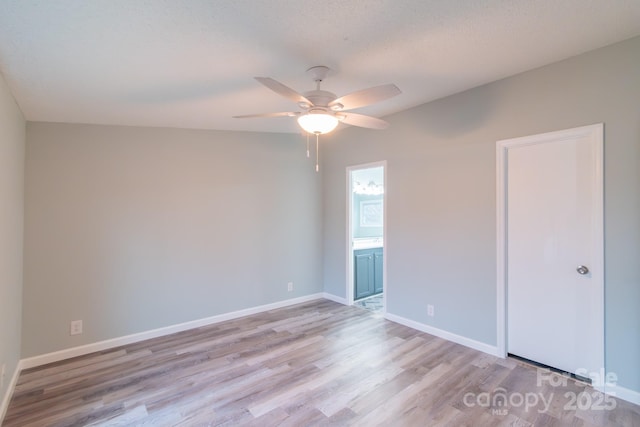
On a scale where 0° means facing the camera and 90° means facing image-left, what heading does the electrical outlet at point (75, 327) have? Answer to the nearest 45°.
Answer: approximately 0°

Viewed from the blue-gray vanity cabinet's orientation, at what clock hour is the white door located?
The white door is roughly at 12 o'clock from the blue-gray vanity cabinet.

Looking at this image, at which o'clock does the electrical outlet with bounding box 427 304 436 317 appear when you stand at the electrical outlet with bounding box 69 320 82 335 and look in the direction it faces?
the electrical outlet with bounding box 427 304 436 317 is roughly at 10 o'clock from the electrical outlet with bounding box 69 320 82 335.

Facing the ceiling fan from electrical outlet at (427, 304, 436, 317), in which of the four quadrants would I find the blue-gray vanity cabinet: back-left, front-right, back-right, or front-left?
back-right

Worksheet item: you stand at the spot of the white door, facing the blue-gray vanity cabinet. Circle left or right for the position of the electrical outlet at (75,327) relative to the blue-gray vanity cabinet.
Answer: left

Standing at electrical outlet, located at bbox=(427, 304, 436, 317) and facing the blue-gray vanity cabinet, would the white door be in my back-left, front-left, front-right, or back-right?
back-right

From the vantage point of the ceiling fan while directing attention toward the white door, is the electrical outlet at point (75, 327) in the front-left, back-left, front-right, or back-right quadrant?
back-left

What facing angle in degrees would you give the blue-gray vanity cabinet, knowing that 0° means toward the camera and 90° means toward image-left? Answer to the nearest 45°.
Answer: approximately 315°

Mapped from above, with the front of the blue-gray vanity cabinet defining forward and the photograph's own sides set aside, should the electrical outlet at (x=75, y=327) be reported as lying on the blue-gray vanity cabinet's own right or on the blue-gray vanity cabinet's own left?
on the blue-gray vanity cabinet's own right

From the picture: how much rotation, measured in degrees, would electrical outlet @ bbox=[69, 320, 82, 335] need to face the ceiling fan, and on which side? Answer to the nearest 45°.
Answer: approximately 45° to its left

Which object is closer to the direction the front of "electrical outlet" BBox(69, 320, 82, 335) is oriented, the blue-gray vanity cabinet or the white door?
the white door

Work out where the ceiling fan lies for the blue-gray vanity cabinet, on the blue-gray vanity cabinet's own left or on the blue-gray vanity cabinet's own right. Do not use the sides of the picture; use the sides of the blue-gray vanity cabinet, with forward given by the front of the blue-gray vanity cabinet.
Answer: on the blue-gray vanity cabinet's own right
